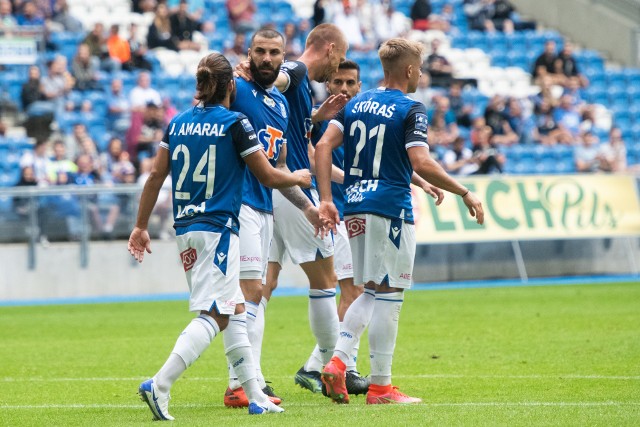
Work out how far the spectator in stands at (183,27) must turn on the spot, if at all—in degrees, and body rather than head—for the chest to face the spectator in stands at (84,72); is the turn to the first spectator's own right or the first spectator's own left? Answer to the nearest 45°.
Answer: approximately 90° to the first spectator's own right

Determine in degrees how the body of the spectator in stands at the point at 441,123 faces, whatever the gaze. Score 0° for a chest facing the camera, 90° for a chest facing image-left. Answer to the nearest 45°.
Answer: approximately 0°

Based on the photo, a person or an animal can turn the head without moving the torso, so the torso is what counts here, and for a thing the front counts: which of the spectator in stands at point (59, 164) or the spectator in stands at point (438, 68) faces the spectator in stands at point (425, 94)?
the spectator in stands at point (438, 68)

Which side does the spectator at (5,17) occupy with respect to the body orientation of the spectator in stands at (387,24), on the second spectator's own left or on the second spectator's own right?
on the second spectator's own right

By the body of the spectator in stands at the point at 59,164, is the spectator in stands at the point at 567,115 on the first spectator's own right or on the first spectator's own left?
on the first spectator's own left

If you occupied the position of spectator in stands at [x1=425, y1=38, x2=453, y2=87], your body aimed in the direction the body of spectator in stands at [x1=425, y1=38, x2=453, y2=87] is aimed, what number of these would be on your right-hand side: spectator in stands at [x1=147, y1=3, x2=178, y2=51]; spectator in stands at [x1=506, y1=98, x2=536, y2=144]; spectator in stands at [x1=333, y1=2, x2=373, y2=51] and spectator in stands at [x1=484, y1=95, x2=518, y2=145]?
2

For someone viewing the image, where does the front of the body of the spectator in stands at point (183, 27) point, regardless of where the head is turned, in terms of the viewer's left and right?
facing the viewer and to the right of the viewer

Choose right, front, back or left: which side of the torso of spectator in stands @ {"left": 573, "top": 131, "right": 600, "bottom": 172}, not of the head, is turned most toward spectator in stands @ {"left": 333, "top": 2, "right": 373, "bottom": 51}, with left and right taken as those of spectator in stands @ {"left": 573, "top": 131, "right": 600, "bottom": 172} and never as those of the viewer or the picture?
right

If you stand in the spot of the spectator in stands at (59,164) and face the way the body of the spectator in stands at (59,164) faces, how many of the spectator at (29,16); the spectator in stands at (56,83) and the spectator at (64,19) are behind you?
3

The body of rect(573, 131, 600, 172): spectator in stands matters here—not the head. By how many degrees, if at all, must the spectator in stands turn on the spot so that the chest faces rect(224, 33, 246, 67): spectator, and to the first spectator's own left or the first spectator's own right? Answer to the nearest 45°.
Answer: approximately 90° to the first spectator's own right

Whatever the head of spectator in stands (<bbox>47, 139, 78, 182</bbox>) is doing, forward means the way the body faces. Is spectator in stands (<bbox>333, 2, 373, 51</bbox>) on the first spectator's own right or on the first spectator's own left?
on the first spectator's own left

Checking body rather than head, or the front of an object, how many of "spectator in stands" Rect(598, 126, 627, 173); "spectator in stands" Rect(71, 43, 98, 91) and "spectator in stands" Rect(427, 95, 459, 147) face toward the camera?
3

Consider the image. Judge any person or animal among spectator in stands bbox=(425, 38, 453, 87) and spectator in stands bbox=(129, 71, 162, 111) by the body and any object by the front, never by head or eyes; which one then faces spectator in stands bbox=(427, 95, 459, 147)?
spectator in stands bbox=(425, 38, 453, 87)

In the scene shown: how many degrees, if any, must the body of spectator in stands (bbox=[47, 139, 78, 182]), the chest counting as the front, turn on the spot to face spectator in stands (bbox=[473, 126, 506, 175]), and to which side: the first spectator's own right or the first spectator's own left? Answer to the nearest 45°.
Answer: approximately 90° to the first spectator's own left

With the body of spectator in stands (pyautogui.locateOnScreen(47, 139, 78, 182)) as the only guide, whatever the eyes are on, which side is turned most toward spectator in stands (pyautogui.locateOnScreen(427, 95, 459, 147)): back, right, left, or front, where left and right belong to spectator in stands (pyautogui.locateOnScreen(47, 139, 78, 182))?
left
